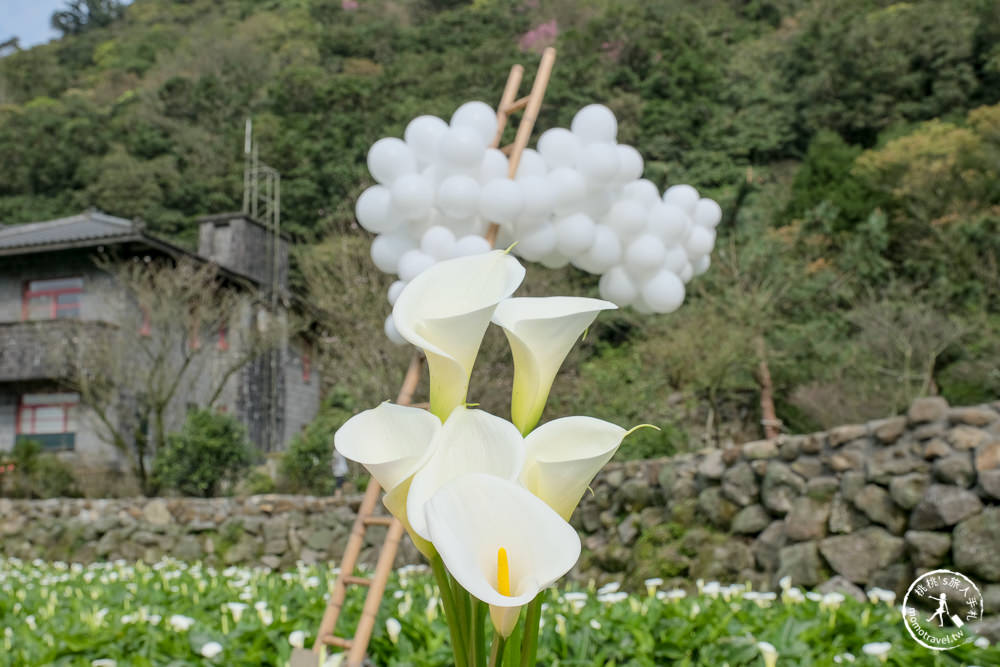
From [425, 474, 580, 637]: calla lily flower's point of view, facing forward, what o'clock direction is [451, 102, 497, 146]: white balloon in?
The white balloon is roughly at 6 o'clock from the calla lily flower.

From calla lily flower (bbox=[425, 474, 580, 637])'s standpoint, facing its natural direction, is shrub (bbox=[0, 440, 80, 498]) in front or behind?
behind

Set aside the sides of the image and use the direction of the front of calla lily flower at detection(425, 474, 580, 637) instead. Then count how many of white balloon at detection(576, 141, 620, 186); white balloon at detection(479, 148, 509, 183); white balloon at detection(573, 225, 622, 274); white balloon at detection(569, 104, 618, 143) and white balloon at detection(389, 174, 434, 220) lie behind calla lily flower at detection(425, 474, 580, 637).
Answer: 5

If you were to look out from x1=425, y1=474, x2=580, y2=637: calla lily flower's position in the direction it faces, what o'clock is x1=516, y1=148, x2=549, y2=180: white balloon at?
The white balloon is roughly at 6 o'clock from the calla lily flower.

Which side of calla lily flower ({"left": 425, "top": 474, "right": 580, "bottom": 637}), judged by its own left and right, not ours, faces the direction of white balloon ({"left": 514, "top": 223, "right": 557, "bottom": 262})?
back

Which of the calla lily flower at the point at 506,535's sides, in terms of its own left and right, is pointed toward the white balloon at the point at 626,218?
back

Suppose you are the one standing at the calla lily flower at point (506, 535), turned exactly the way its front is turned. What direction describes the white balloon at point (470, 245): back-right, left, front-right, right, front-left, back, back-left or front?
back

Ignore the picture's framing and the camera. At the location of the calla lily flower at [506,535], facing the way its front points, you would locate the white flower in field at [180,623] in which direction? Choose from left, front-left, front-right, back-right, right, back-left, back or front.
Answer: back-right

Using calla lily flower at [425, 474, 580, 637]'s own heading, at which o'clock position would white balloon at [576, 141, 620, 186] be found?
The white balloon is roughly at 6 o'clock from the calla lily flower.

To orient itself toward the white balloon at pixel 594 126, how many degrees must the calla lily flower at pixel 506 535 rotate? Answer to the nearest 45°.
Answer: approximately 180°

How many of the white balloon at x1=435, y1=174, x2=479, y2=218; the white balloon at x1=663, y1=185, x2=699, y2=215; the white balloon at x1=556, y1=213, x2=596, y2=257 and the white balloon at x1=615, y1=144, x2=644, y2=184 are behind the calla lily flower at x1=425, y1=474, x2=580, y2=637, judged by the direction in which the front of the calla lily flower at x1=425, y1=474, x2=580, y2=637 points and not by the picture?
4

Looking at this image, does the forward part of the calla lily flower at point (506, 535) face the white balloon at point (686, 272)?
no

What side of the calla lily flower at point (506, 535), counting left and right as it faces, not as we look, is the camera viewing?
front

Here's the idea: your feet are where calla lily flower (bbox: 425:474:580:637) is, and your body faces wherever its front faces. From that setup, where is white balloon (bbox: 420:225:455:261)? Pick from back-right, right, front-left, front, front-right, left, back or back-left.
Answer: back

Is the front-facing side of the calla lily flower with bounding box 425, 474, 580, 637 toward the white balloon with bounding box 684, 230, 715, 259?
no

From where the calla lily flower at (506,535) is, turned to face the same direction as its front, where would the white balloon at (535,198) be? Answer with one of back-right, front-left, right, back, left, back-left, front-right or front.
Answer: back

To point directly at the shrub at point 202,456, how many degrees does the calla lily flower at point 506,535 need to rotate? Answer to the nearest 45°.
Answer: approximately 135° to its right

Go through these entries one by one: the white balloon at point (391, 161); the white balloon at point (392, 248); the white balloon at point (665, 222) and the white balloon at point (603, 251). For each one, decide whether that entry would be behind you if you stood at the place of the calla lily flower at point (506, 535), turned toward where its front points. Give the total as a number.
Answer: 4

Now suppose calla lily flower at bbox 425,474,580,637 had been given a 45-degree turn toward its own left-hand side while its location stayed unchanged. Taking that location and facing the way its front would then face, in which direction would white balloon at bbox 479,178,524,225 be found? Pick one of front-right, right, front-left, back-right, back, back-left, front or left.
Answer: back-left
